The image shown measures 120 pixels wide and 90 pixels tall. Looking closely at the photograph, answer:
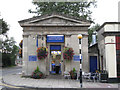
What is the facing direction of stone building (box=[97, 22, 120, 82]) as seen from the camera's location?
facing the viewer

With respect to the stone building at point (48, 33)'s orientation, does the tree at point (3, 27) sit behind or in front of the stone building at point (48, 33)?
behind

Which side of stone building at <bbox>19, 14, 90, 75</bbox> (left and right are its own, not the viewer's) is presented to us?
front

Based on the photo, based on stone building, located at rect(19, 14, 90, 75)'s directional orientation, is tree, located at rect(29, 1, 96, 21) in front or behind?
behind

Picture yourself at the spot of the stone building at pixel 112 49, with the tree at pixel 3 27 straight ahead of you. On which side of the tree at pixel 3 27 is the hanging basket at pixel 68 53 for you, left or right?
left

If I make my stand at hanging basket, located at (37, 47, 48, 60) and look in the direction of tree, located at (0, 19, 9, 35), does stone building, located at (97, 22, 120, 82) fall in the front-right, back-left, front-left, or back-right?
back-right

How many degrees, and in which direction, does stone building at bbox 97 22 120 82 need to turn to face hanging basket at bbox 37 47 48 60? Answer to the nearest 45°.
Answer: approximately 90° to its right
